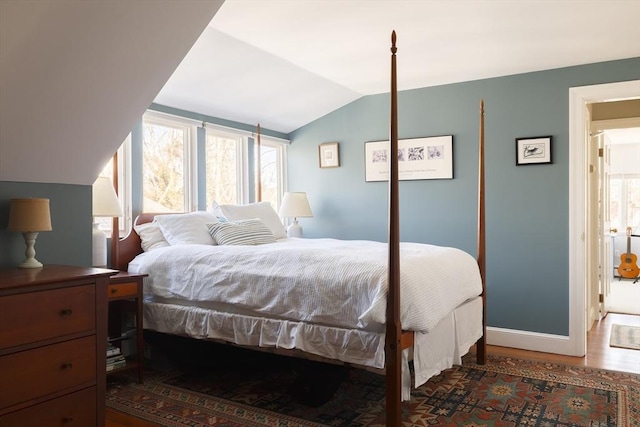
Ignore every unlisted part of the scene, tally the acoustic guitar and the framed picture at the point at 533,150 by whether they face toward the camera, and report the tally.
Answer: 2

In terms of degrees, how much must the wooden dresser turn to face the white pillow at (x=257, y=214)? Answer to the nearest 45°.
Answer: approximately 90° to its left

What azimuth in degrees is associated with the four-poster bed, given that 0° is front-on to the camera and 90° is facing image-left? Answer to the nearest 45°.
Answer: approximately 315°

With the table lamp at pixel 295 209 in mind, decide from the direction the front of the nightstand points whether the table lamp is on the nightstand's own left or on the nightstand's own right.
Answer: on the nightstand's own left

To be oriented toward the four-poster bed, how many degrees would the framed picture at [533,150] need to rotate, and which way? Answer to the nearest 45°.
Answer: approximately 45° to its right
